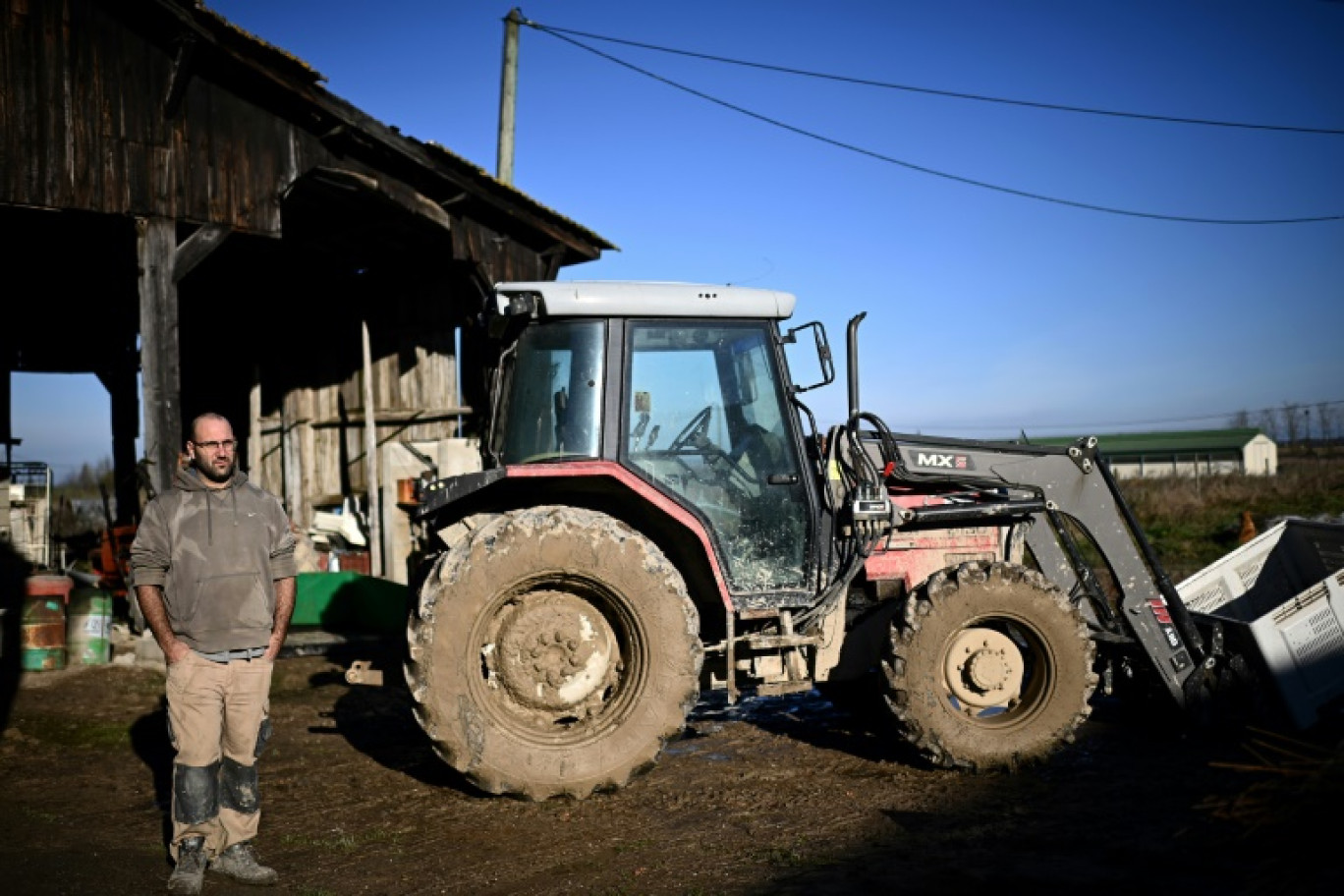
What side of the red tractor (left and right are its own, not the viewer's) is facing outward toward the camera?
right

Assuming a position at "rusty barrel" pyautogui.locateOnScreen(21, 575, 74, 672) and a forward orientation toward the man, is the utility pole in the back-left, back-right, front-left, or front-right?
back-left

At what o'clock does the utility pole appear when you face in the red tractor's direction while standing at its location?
The utility pole is roughly at 8 o'clock from the red tractor.

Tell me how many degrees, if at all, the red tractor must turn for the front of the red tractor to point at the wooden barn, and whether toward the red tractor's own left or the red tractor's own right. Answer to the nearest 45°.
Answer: approximately 135° to the red tractor's own left

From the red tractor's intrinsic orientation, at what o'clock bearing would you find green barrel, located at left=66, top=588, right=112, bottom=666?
The green barrel is roughly at 7 o'clock from the red tractor.

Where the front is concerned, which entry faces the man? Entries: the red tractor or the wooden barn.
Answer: the wooden barn

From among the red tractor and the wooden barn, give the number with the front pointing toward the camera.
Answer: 1
